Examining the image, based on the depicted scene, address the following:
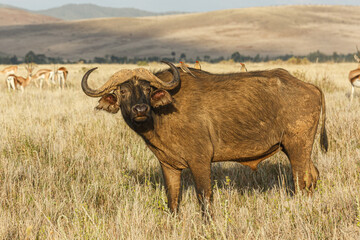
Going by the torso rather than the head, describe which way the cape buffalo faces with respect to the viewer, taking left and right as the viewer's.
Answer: facing the viewer and to the left of the viewer
